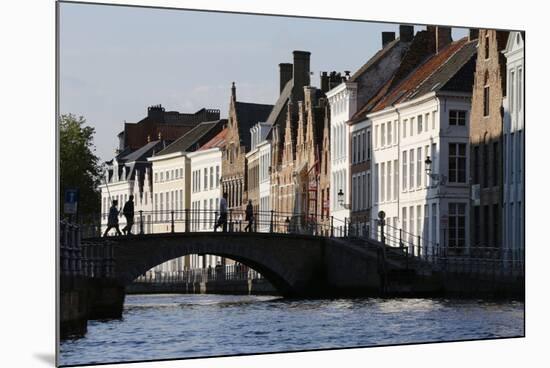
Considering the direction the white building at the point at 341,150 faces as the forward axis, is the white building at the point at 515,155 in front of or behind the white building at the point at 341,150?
behind

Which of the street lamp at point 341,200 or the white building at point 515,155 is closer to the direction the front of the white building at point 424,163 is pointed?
the street lamp

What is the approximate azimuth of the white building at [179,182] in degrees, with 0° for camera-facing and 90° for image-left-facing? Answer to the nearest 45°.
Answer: approximately 45°

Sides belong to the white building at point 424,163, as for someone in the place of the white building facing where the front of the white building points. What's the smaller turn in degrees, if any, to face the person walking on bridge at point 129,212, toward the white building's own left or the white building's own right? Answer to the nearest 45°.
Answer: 0° — it already faces them

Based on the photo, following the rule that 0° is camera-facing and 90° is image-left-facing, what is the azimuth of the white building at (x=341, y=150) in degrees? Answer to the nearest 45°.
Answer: approximately 45°
